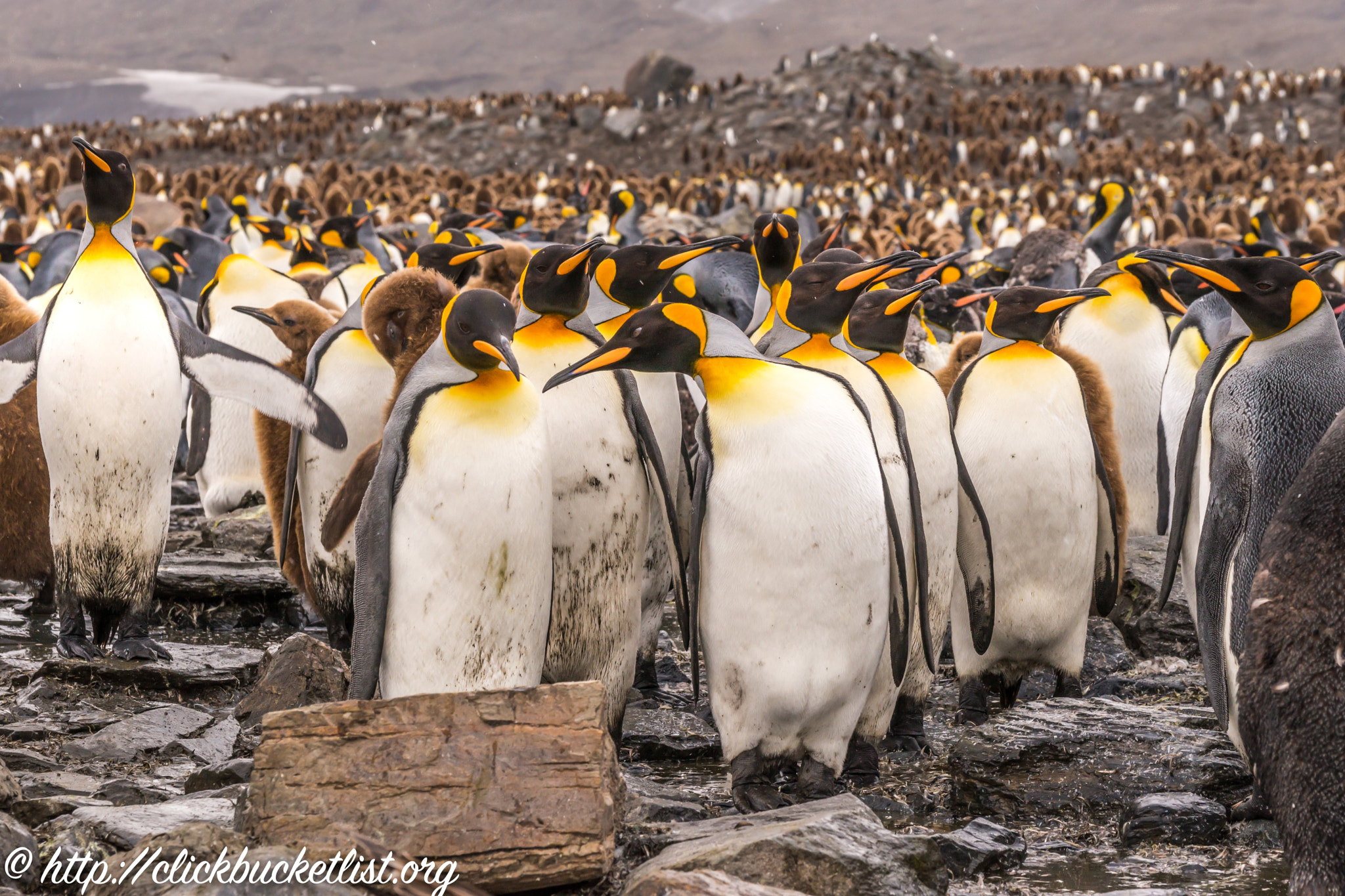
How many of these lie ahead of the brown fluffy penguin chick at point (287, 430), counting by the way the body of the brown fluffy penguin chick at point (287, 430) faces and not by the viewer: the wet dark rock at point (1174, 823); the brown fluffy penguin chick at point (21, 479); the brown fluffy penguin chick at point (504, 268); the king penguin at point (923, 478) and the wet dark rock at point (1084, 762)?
1

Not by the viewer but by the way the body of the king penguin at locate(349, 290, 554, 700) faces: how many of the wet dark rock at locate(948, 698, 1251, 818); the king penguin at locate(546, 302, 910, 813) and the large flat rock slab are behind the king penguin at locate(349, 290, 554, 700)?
0

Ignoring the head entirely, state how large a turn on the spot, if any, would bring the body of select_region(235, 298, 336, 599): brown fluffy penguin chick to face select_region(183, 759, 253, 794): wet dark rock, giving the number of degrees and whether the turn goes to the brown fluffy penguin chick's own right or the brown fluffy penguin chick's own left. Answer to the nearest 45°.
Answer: approximately 90° to the brown fluffy penguin chick's own left

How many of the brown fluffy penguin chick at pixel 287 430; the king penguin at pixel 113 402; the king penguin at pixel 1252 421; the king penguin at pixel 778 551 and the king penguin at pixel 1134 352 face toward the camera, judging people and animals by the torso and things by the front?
3

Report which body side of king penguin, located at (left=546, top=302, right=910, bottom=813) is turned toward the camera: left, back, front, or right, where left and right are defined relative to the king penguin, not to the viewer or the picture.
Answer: front

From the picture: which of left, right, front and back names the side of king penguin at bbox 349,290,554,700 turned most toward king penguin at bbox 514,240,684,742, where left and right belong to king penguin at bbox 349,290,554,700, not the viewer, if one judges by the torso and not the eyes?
left

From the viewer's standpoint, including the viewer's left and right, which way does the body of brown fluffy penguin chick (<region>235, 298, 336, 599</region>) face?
facing to the left of the viewer

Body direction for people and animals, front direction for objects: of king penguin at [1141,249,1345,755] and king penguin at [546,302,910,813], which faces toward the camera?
king penguin at [546,302,910,813]

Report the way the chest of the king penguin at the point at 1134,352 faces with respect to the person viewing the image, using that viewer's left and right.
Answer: facing the viewer

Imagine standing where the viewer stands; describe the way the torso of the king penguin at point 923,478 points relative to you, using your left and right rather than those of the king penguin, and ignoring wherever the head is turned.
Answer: facing the viewer and to the right of the viewer

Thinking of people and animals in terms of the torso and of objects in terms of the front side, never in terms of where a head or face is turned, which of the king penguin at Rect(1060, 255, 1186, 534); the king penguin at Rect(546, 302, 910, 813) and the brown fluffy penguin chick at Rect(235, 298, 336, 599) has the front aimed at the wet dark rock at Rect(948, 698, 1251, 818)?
the king penguin at Rect(1060, 255, 1186, 534)

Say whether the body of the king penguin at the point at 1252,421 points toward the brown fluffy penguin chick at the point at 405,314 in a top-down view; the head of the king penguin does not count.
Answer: yes

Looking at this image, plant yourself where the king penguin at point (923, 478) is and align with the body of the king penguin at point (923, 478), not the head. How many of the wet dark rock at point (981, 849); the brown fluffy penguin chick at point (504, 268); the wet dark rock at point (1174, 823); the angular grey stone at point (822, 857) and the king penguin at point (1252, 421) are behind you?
1

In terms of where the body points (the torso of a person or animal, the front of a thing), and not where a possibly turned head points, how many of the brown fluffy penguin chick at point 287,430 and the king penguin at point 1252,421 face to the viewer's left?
2

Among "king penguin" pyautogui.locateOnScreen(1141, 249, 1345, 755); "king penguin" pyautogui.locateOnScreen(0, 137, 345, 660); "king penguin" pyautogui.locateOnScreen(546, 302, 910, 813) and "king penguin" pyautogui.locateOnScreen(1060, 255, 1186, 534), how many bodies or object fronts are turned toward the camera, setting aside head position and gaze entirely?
3
